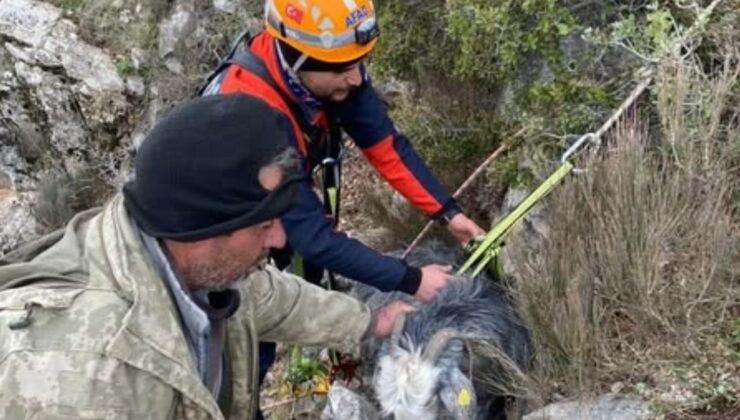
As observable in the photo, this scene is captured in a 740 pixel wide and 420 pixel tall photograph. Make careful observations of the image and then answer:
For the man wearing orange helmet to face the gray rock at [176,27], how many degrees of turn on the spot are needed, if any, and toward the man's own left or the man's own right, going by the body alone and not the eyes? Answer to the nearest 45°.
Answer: approximately 135° to the man's own left

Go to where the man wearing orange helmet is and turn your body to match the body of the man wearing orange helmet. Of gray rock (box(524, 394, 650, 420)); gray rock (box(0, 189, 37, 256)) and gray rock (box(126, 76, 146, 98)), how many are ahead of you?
1

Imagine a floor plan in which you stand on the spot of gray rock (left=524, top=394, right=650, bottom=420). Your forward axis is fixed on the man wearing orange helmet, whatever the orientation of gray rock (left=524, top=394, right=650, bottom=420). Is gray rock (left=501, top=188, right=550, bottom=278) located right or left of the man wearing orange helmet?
right

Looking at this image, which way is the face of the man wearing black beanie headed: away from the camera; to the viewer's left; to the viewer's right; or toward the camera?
to the viewer's right

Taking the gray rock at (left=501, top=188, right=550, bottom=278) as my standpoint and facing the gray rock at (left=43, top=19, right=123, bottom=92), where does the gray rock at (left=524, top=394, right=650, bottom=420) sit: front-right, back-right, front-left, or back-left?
back-left

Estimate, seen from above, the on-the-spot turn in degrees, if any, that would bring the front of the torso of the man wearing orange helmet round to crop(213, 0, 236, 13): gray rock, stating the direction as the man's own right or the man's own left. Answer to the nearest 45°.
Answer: approximately 135° to the man's own left

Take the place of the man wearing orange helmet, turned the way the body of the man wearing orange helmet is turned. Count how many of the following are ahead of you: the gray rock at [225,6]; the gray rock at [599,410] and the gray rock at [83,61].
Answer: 1

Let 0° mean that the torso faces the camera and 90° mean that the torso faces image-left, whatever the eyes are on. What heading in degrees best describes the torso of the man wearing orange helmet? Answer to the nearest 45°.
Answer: approximately 315°

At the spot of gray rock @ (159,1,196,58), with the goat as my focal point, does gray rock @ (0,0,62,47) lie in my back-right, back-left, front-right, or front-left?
back-right

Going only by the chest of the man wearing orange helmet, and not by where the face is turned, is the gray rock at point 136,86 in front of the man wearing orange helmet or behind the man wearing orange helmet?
behind

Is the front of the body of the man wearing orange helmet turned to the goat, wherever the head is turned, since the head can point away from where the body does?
yes

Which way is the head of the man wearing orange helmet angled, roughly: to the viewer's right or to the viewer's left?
to the viewer's right

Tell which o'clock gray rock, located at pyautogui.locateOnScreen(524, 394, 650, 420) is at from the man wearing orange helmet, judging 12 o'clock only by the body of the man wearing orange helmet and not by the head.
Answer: The gray rock is roughly at 12 o'clock from the man wearing orange helmet.
